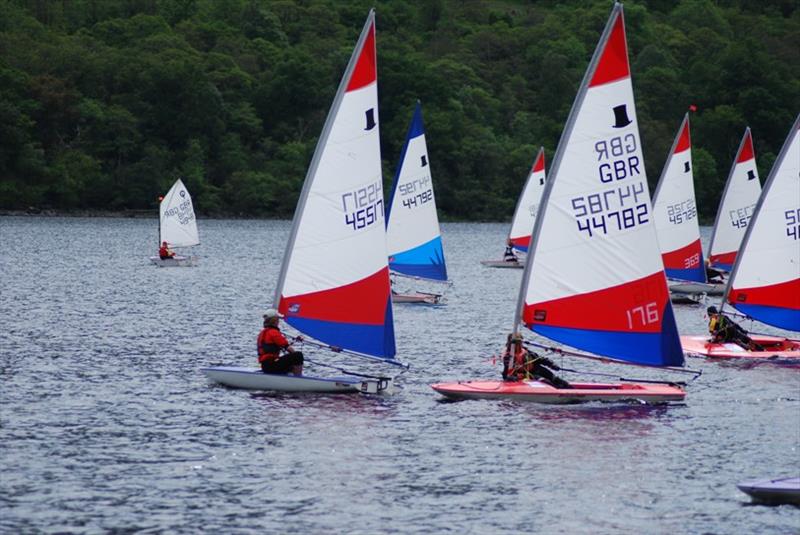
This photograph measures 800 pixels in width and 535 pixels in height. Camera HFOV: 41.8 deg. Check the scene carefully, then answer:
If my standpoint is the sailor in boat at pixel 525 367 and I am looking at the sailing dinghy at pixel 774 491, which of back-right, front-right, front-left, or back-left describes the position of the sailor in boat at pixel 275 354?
back-right

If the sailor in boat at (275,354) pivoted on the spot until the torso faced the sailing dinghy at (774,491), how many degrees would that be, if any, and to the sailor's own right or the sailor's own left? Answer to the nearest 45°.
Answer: approximately 45° to the sailor's own right

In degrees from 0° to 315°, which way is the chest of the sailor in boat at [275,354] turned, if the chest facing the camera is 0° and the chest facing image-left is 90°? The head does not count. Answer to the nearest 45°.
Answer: approximately 270°

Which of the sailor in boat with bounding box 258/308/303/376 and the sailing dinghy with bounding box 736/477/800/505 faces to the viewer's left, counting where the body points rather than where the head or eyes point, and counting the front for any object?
the sailing dinghy

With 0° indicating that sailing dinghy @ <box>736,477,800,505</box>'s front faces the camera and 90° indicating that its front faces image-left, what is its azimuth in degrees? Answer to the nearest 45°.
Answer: approximately 90°

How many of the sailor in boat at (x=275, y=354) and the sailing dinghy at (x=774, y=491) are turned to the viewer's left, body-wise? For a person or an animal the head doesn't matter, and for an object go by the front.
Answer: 1

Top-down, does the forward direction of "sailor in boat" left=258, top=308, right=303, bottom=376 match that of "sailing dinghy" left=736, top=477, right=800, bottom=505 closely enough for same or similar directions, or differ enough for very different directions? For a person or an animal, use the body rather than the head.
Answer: very different directions

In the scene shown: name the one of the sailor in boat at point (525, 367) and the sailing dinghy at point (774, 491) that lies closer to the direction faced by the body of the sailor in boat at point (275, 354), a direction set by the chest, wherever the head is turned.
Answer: the sailor in boat

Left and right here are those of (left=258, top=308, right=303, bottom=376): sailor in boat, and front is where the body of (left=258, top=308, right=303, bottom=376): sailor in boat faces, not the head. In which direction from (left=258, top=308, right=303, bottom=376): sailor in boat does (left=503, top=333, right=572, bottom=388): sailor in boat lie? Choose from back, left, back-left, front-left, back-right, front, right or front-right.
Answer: front

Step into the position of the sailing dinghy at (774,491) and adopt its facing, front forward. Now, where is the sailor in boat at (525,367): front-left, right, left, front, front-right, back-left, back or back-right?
front-right
